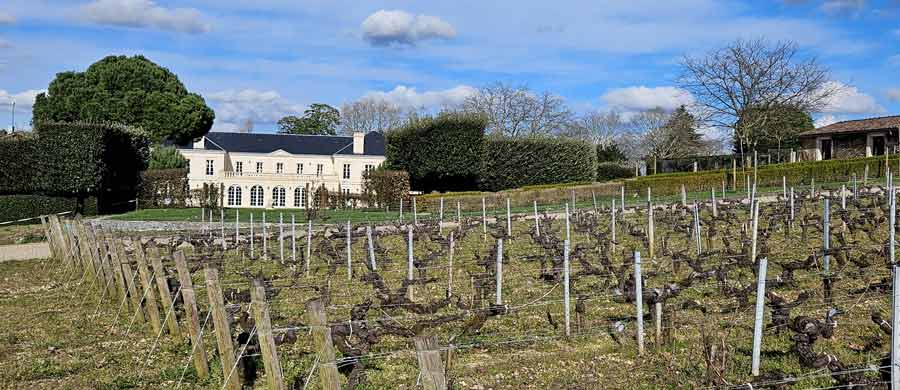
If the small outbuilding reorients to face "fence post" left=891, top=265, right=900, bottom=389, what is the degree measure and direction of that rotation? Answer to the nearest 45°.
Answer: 0° — it already faces it

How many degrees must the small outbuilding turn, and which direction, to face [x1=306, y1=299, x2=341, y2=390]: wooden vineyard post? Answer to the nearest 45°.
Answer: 0° — it already faces it

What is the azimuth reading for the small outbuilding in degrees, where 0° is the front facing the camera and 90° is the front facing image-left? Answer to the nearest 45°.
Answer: approximately 0°

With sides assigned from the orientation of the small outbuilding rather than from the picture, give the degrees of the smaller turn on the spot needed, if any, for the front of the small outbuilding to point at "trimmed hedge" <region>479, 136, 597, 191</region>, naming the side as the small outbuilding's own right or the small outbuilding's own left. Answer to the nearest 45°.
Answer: approximately 45° to the small outbuilding's own right

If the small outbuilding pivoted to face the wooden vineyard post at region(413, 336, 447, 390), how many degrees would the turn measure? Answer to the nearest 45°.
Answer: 0° — it already faces it

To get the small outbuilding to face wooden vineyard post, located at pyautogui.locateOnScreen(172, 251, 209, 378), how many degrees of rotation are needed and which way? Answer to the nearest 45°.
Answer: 0° — it already faces it

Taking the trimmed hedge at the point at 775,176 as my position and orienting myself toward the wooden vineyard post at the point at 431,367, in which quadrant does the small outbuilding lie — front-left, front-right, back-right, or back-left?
back-left
